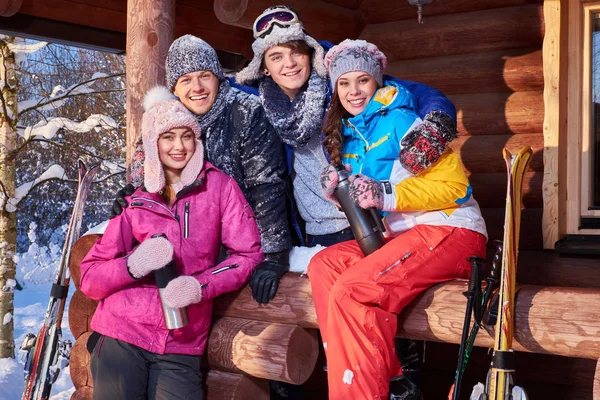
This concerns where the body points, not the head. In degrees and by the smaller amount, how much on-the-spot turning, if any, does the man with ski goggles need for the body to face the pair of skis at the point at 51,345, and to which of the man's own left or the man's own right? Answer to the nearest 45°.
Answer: approximately 90° to the man's own right

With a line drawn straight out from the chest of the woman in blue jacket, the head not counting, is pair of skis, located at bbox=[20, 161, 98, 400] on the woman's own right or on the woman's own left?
on the woman's own right

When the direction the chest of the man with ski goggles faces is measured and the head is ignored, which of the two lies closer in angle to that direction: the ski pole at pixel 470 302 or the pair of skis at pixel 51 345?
the ski pole

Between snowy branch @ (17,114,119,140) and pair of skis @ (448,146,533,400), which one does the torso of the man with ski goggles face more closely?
the pair of skis

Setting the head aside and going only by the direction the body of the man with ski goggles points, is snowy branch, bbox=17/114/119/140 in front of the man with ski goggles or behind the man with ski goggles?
behind

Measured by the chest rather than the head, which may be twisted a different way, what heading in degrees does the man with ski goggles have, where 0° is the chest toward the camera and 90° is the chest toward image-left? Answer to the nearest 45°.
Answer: approximately 0°

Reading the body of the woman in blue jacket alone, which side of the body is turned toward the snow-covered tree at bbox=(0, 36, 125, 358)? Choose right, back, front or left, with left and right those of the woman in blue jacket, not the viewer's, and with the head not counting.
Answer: right

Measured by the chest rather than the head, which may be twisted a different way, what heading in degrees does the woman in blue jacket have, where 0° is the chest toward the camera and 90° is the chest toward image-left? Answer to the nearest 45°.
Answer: approximately 45°

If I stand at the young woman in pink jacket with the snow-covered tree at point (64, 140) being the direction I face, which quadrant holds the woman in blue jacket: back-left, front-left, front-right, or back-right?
back-right
